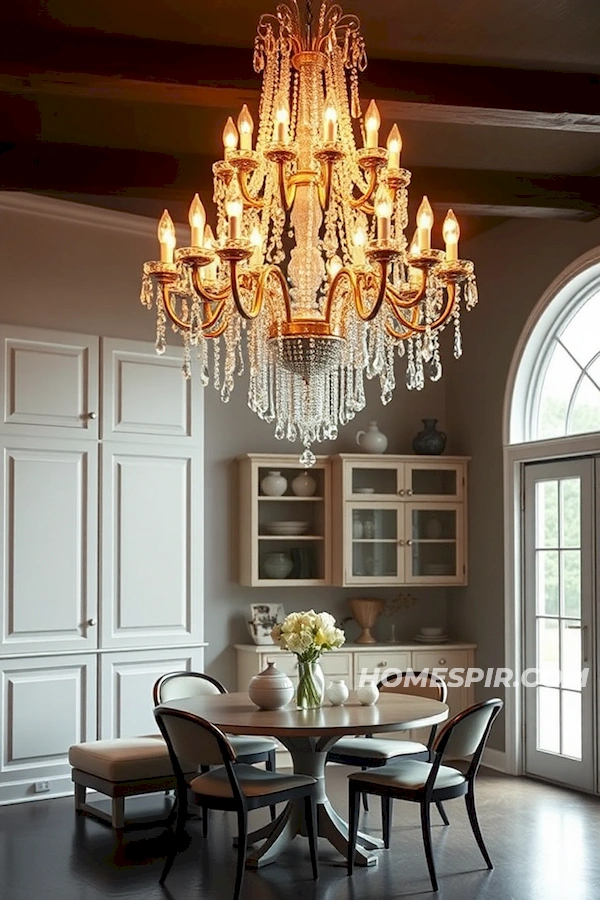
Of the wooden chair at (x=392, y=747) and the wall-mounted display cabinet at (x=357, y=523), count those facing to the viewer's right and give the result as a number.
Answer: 0

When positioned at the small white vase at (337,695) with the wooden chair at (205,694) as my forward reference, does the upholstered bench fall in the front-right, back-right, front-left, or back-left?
front-left

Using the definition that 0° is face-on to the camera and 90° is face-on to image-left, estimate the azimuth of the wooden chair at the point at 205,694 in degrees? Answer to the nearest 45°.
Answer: approximately 315°

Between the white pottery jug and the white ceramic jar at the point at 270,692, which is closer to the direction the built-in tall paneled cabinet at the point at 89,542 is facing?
the white ceramic jar

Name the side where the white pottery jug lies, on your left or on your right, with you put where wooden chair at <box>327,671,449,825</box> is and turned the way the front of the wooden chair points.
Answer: on your right

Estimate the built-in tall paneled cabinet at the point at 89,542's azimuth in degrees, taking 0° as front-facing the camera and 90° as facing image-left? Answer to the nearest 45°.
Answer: approximately 315°

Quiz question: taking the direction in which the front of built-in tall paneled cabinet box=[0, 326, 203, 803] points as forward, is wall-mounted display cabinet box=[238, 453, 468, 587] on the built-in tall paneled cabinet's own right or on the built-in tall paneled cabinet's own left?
on the built-in tall paneled cabinet's own left

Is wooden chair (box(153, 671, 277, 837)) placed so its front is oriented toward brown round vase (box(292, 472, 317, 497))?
no

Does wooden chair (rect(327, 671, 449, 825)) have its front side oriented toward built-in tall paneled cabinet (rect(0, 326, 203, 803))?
no

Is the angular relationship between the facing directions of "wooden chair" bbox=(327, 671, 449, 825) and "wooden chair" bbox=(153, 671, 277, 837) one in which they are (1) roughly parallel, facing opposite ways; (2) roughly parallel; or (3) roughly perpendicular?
roughly perpendicular

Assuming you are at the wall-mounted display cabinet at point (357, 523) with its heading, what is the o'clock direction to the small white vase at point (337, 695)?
The small white vase is roughly at 12 o'clock from the wall-mounted display cabinet.

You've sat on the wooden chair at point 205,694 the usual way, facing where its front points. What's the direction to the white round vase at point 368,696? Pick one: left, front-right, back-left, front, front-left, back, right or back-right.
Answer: front

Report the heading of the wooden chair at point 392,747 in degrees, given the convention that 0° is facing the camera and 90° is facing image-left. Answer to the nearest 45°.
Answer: approximately 45°

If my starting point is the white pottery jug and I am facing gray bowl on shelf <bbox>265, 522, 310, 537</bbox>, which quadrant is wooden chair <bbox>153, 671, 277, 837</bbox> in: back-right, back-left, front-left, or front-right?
front-left

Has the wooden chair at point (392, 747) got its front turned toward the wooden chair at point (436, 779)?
no

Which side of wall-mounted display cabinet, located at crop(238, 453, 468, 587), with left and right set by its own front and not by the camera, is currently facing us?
front

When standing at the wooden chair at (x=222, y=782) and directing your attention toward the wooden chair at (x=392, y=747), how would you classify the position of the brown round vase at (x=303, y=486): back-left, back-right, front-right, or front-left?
front-left

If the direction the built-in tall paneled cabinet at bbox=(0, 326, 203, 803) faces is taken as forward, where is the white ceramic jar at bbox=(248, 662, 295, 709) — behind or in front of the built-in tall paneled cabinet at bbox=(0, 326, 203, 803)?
in front
